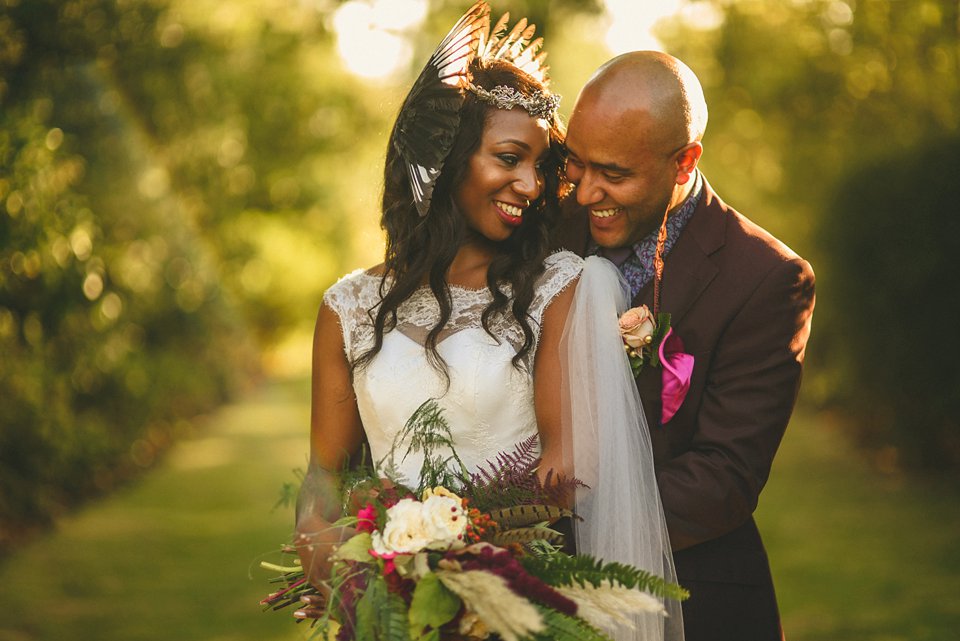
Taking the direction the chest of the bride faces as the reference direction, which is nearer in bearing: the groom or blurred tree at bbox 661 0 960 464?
the groom

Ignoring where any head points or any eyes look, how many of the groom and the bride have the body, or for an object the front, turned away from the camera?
0

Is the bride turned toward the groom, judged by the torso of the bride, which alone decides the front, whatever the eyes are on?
no

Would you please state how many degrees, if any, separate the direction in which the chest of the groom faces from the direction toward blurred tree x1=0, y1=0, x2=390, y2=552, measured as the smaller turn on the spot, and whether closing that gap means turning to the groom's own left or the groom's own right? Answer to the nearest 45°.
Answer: approximately 90° to the groom's own right

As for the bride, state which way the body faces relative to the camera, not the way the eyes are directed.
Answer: toward the camera

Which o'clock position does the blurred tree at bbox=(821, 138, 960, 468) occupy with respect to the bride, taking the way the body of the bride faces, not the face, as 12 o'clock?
The blurred tree is roughly at 7 o'clock from the bride.

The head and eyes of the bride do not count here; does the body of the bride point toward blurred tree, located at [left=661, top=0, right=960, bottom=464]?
no

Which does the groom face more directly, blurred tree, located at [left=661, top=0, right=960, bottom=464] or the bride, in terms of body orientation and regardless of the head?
the bride

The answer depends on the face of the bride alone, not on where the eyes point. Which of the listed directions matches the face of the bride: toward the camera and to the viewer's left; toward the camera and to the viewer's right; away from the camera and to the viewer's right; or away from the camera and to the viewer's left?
toward the camera and to the viewer's right

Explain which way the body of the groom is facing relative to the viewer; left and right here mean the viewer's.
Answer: facing the viewer and to the left of the viewer

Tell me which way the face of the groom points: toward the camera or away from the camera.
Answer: toward the camera

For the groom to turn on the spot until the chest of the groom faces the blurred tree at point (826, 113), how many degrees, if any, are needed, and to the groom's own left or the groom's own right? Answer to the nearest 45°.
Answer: approximately 135° to the groom's own right
